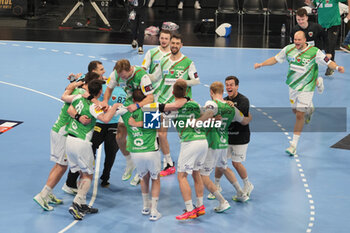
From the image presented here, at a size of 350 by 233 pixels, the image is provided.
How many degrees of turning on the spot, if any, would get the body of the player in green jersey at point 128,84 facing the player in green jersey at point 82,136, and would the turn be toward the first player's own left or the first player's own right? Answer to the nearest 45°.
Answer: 0° — they already face them

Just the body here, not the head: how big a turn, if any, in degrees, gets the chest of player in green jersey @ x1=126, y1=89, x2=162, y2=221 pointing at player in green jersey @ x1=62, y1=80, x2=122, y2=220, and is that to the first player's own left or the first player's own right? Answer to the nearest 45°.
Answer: approximately 90° to the first player's own left

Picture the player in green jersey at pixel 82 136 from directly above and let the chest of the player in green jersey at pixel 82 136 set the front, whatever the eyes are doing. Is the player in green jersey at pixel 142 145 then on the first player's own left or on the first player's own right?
on the first player's own right

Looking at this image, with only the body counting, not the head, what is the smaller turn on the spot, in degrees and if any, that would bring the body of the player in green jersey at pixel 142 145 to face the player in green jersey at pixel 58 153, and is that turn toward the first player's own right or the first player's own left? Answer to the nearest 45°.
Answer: approximately 45° to the first player's own left

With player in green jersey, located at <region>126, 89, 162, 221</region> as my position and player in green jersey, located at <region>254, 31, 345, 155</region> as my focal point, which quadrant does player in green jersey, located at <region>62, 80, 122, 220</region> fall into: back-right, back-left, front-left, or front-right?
back-left

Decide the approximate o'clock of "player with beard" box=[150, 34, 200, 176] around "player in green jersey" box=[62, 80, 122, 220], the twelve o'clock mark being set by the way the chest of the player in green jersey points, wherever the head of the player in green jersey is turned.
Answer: The player with beard is roughly at 12 o'clock from the player in green jersey.

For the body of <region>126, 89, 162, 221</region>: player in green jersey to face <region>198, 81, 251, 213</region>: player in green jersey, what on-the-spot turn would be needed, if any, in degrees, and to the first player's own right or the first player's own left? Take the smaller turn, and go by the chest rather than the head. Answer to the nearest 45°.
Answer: approximately 90° to the first player's own right

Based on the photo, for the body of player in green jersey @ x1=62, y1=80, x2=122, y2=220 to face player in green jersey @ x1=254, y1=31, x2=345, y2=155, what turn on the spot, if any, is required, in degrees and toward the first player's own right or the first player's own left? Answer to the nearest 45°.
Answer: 0° — they already face them

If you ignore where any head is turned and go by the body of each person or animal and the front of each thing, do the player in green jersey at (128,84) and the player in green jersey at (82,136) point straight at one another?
yes

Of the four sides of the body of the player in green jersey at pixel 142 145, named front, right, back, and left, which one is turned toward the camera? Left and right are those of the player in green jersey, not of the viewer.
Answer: back

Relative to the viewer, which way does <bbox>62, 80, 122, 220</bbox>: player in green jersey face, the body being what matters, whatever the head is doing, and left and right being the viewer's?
facing away from the viewer and to the right of the viewer

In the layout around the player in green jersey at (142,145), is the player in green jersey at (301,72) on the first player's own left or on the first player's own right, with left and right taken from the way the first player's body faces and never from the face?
on the first player's own right

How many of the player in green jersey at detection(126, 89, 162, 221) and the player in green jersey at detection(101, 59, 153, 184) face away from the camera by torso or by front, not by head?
1

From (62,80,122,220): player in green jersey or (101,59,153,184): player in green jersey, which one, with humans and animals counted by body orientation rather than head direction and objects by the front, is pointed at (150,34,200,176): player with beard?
(62,80,122,220): player in green jersey

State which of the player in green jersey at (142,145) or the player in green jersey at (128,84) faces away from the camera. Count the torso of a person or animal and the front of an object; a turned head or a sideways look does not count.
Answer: the player in green jersey at (142,145)

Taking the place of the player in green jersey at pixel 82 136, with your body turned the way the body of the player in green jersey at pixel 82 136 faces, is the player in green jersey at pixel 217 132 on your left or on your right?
on your right
